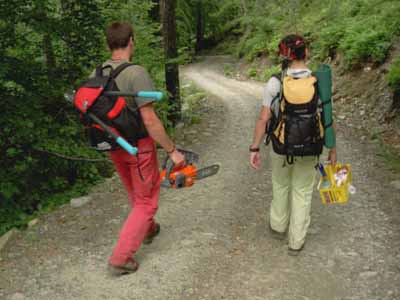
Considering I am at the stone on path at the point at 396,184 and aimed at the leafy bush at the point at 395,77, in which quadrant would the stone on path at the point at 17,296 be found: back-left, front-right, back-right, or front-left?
back-left

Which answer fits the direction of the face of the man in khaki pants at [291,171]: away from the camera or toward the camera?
away from the camera

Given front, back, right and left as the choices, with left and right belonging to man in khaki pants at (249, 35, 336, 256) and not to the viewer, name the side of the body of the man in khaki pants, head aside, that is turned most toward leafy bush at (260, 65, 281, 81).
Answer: front

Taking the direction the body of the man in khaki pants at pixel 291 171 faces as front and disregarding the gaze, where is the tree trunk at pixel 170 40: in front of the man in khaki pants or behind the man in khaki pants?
in front

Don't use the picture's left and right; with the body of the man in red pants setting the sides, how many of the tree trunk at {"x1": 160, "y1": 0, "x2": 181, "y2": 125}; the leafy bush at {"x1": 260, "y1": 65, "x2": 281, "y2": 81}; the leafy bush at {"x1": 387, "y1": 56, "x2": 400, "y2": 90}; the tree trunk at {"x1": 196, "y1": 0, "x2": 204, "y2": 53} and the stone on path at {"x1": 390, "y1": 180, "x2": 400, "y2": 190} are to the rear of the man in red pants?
0

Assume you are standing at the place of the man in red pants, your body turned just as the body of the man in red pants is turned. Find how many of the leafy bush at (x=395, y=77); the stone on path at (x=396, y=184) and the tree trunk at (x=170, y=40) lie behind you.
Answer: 0

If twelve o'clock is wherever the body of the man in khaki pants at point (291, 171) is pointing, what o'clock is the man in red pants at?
The man in red pants is roughly at 8 o'clock from the man in khaki pants.

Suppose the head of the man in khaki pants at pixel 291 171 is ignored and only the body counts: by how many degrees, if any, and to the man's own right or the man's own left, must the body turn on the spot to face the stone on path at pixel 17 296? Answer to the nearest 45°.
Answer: approximately 135° to the man's own left

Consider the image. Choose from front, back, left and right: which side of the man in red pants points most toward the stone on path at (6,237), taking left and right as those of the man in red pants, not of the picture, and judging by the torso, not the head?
left

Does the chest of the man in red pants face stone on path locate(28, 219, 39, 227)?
no

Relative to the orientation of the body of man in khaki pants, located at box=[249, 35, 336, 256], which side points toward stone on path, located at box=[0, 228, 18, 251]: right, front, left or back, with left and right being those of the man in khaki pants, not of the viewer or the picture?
left

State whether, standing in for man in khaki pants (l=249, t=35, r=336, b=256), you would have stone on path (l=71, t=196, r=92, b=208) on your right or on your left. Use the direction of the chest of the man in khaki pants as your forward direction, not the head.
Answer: on your left

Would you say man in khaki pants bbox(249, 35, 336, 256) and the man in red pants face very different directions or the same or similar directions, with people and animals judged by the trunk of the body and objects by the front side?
same or similar directions

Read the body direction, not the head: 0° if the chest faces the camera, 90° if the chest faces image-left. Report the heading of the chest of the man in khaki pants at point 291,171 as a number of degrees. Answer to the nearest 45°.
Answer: approximately 180°

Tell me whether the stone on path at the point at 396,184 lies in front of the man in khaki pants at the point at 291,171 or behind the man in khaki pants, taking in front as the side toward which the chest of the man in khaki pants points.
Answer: in front

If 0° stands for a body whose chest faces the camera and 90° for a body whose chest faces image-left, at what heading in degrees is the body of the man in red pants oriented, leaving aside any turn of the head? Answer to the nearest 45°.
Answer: approximately 225°

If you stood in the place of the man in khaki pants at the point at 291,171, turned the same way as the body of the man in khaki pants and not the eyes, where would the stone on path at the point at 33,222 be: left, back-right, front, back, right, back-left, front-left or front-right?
left

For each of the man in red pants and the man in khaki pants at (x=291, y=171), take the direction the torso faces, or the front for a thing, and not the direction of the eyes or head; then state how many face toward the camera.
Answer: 0
